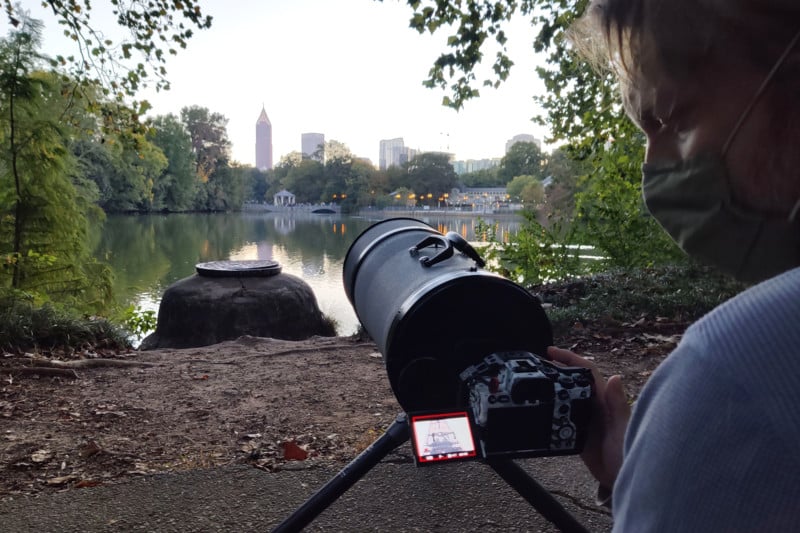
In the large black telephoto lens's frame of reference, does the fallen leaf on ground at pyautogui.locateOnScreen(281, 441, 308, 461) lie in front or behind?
in front

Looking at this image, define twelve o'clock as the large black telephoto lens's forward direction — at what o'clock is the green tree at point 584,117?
The green tree is roughly at 2 o'clock from the large black telephoto lens.

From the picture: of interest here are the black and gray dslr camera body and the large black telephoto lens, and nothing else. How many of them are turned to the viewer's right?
0

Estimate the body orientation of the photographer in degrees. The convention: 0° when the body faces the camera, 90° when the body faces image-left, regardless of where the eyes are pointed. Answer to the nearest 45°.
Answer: approximately 90°

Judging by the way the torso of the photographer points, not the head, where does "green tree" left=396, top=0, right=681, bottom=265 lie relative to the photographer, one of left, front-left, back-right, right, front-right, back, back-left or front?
right

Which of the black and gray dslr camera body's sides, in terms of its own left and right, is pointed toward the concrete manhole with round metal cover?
front

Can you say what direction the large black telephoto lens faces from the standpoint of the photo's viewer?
facing away from the viewer and to the left of the viewer

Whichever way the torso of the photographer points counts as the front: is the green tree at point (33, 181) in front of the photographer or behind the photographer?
in front

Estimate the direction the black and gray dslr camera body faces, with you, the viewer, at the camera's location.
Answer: facing away from the viewer and to the left of the viewer

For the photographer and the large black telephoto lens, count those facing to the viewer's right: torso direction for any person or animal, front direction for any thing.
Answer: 0

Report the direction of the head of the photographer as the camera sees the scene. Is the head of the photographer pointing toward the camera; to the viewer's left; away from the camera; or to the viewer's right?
to the viewer's left
